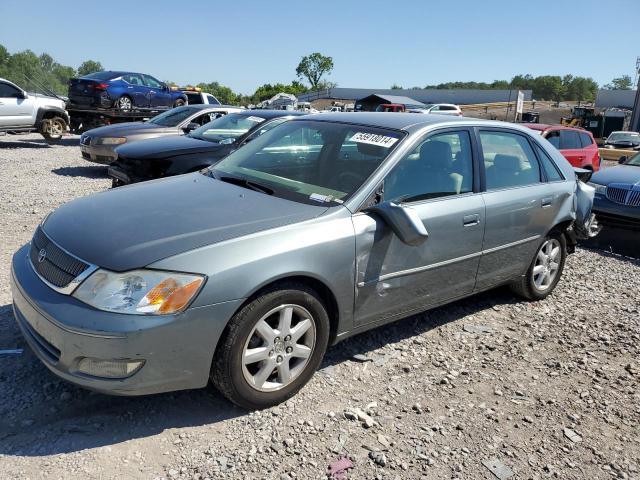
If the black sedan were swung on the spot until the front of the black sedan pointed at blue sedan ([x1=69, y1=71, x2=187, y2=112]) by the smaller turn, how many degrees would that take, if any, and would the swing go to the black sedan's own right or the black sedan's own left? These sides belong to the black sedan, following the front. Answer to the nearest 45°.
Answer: approximately 135° to the black sedan's own right

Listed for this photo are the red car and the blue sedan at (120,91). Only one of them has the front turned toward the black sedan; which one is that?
the red car

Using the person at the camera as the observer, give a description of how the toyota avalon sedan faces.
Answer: facing the viewer and to the left of the viewer

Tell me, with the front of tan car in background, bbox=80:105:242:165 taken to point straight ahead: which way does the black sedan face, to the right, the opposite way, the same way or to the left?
the same way

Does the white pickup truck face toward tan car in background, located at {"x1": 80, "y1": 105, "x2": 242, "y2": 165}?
no

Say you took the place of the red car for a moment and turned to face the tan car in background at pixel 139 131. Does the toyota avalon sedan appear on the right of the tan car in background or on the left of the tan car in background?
left

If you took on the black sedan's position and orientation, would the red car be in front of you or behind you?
behind

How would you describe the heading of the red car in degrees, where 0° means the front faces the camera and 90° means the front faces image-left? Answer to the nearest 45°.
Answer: approximately 45°

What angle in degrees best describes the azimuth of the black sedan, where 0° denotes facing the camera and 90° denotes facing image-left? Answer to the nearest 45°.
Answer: approximately 45°

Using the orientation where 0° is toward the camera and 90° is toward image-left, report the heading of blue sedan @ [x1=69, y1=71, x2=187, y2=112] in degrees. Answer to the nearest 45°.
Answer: approximately 225°

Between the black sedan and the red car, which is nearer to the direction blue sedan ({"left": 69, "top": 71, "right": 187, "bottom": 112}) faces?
the red car

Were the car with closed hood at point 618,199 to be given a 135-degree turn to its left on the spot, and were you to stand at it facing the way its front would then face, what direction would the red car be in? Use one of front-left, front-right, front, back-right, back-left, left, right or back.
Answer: left

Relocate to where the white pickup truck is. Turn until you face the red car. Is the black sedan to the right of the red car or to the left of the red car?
right

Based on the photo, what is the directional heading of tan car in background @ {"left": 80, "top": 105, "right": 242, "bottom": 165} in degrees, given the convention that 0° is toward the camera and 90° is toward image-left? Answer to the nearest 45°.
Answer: approximately 45°

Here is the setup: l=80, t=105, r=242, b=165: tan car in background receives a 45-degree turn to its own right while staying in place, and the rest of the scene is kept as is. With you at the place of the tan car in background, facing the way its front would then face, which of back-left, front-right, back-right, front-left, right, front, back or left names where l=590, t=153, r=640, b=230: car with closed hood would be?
back-left
